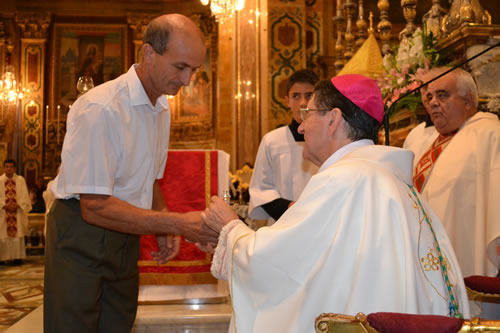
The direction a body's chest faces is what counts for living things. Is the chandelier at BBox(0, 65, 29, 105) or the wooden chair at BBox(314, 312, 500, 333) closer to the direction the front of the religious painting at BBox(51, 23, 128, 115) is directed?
the wooden chair

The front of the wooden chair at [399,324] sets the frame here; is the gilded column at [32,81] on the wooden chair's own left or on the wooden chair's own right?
on the wooden chair's own right

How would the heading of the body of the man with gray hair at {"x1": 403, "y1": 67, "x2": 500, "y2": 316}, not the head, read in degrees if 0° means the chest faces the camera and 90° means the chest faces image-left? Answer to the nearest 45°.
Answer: approximately 45°

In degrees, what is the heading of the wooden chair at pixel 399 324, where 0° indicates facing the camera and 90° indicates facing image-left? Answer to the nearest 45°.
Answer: approximately 90°

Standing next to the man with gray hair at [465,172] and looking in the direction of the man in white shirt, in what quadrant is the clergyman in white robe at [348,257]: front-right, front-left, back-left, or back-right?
front-left

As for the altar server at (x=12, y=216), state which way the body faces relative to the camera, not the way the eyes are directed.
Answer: toward the camera

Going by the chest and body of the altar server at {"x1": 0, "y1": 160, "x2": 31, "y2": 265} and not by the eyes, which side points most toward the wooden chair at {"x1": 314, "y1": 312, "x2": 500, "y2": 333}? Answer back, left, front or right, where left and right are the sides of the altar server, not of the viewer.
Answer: front

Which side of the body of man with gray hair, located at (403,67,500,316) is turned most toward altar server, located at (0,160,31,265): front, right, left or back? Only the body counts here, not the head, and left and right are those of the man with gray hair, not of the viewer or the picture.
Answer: right

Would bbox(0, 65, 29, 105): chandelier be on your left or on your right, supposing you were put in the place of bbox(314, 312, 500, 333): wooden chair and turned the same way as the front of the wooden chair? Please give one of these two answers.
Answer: on your right

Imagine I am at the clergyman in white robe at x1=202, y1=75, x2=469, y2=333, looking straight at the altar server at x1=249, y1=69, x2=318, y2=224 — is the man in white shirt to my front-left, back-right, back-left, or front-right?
front-left

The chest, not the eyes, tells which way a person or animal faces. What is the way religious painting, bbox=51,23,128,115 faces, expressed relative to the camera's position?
facing the viewer

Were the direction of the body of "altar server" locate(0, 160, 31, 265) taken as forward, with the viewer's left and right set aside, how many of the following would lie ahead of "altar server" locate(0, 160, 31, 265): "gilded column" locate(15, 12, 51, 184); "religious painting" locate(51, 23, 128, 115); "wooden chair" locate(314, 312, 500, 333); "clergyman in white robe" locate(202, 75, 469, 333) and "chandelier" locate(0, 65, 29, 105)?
2

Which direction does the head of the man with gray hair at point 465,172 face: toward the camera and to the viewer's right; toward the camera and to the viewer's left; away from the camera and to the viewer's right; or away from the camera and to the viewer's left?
toward the camera and to the viewer's left
